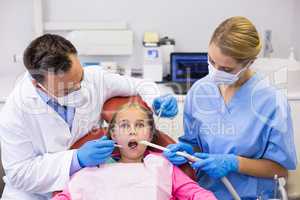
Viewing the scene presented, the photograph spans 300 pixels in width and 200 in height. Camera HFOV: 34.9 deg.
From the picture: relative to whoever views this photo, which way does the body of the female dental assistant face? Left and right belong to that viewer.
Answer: facing the viewer and to the left of the viewer

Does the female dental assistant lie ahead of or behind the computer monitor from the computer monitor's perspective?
ahead

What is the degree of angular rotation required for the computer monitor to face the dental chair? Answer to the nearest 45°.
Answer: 0° — it already faces it

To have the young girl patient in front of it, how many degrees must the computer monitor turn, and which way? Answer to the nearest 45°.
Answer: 0° — it already faces them

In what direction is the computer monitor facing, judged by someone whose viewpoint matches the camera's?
facing the viewer

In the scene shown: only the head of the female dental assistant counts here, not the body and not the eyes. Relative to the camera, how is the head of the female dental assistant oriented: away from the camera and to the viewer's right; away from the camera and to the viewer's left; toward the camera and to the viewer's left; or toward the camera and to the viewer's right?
toward the camera and to the viewer's left

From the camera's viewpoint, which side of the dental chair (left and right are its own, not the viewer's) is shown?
front

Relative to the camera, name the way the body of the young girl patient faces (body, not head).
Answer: toward the camera
